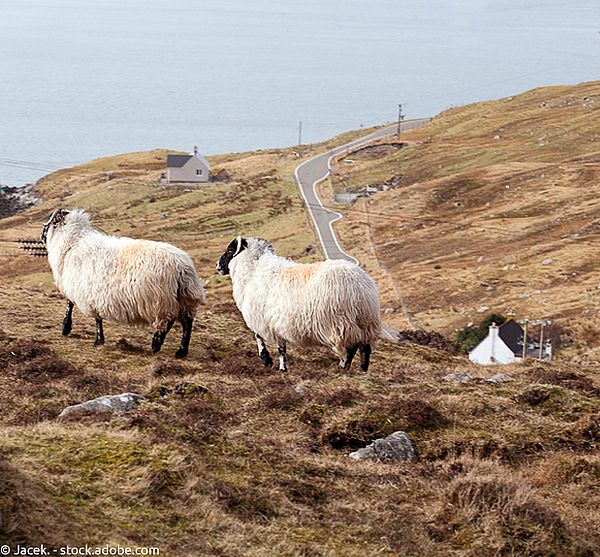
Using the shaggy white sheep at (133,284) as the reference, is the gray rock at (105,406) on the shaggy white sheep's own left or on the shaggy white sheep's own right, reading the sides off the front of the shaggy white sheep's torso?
on the shaggy white sheep's own left

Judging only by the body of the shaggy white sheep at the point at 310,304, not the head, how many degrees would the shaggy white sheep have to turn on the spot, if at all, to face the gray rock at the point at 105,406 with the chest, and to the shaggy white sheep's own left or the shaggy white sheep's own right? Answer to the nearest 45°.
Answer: approximately 45° to the shaggy white sheep's own left

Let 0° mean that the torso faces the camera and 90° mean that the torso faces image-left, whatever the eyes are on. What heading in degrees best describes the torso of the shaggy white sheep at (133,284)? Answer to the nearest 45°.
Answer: approximately 135°

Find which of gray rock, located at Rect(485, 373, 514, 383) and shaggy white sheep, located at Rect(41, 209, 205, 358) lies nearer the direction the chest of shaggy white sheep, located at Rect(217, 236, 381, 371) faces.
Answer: the shaggy white sheep

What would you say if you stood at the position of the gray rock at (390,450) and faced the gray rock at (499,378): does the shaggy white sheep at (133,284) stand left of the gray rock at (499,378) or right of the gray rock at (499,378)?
left

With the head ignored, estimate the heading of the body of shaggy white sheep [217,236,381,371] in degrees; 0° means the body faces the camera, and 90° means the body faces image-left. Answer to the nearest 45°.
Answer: approximately 90°

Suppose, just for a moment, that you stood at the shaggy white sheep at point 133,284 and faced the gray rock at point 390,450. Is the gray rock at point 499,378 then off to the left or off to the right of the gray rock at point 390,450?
left

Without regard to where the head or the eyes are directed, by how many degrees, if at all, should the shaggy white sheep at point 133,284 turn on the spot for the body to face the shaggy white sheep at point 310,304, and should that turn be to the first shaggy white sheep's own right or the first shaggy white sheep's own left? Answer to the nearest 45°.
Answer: approximately 180°

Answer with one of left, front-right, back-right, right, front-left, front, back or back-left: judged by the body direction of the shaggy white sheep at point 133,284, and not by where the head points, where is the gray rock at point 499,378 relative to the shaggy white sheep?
back-right

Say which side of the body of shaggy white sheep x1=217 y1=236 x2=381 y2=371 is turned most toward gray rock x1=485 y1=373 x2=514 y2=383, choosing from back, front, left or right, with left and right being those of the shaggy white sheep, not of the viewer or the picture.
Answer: back
